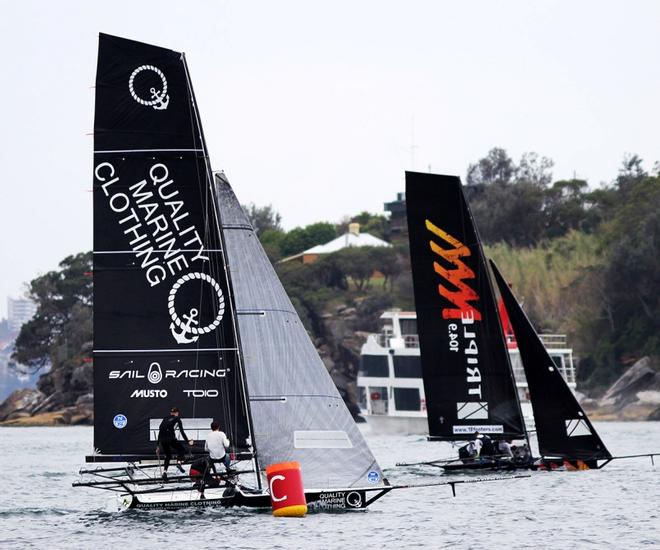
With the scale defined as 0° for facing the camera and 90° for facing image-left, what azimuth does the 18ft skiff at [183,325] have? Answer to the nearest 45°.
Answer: approximately 270°

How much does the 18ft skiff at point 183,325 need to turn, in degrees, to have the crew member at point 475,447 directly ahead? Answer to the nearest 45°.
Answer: approximately 45° to its left
